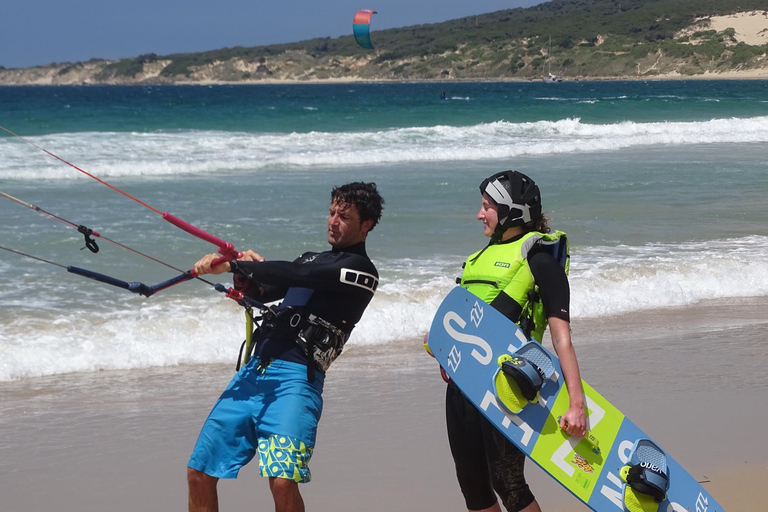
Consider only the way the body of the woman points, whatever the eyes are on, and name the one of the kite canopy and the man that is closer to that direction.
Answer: the man

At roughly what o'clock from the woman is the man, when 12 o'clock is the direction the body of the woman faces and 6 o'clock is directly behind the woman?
The man is roughly at 1 o'clock from the woman.

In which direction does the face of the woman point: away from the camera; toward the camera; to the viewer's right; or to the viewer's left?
to the viewer's left

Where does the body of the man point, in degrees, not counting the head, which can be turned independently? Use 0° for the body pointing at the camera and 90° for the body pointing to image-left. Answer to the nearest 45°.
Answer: approximately 45°

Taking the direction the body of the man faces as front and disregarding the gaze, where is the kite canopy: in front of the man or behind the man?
behind

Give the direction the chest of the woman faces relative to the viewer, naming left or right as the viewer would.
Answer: facing the viewer and to the left of the viewer

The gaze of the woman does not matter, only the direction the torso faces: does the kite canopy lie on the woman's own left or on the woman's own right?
on the woman's own right

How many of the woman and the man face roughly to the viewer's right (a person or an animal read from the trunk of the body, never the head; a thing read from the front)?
0

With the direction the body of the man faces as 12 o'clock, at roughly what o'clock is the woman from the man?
The woman is roughly at 8 o'clock from the man.
